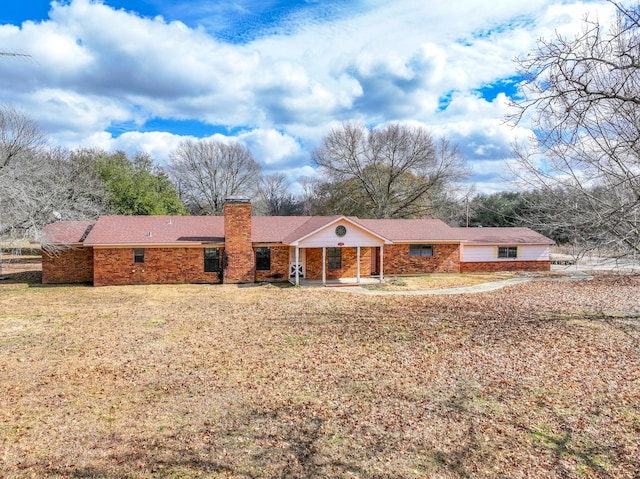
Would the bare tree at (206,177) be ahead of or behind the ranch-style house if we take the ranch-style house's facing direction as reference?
behind

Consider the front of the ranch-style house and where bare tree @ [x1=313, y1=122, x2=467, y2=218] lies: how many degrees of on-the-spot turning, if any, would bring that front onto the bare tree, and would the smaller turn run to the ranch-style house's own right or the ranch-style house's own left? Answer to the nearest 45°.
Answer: approximately 135° to the ranch-style house's own left

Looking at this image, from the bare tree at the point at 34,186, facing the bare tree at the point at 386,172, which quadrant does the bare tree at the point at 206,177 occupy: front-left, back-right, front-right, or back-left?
front-left

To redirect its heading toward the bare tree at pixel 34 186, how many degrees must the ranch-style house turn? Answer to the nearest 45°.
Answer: approximately 90° to its right

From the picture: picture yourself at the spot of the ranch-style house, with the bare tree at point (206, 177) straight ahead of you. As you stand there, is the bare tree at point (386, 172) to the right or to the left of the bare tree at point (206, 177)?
right

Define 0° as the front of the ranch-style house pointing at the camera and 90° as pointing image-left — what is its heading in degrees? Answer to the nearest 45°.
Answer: approximately 0°

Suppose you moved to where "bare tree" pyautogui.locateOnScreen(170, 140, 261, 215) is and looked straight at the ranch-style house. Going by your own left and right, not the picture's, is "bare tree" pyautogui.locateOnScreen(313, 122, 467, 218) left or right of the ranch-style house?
left

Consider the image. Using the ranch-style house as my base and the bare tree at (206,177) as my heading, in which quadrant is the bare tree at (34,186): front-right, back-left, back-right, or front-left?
front-left

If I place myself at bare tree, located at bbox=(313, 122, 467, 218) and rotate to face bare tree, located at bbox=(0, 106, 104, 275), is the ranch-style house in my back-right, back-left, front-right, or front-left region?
front-left
